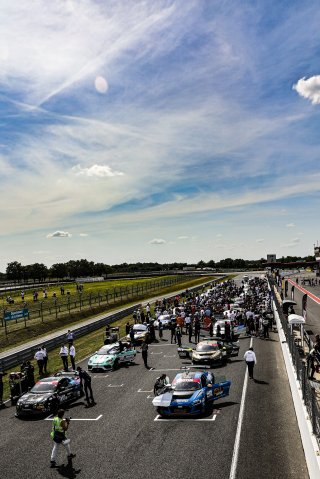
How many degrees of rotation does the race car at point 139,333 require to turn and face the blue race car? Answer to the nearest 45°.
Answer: approximately 45° to its left

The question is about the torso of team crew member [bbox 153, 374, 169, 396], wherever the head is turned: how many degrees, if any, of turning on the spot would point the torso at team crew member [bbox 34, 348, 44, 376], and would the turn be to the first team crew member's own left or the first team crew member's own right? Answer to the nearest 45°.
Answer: approximately 135° to the first team crew member's own left

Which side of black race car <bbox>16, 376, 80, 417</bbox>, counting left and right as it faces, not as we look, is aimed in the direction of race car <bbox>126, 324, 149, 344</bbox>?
back

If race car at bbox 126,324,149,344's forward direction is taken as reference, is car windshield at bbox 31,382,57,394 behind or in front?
in front

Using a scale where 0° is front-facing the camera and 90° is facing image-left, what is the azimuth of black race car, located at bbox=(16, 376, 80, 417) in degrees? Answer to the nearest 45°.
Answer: approximately 45°

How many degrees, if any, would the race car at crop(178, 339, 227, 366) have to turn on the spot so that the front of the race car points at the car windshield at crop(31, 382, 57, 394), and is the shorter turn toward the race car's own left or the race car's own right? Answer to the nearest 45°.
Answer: approximately 45° to the race car's own right

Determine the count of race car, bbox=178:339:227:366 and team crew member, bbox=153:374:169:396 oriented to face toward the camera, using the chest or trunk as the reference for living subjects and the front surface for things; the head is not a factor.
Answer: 1

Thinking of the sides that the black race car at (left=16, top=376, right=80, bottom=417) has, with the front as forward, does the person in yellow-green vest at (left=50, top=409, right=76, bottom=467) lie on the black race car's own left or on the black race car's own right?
on the black race car's own left

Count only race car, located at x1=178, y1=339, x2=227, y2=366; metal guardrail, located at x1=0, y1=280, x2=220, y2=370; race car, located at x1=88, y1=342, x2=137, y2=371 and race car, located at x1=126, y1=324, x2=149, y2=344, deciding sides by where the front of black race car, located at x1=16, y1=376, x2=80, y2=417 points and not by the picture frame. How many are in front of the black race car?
0

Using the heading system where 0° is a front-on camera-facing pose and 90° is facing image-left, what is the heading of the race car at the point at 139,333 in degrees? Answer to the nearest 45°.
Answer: approximately 45°

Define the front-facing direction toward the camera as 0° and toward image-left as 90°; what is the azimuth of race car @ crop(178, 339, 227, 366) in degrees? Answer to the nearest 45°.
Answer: approximately 0°

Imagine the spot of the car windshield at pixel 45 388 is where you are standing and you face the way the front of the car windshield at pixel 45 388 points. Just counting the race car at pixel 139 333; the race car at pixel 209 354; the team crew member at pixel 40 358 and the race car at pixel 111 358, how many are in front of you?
0

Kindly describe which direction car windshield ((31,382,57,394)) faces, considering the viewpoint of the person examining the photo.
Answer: facing the viewer and to the left of the viewer

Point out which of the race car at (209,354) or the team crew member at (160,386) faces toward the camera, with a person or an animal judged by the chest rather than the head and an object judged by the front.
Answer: the race car

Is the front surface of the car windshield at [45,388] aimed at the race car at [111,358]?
no

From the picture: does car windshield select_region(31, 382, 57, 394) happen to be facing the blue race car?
no

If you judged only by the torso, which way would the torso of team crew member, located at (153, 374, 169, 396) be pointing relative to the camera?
to the viewer's right
